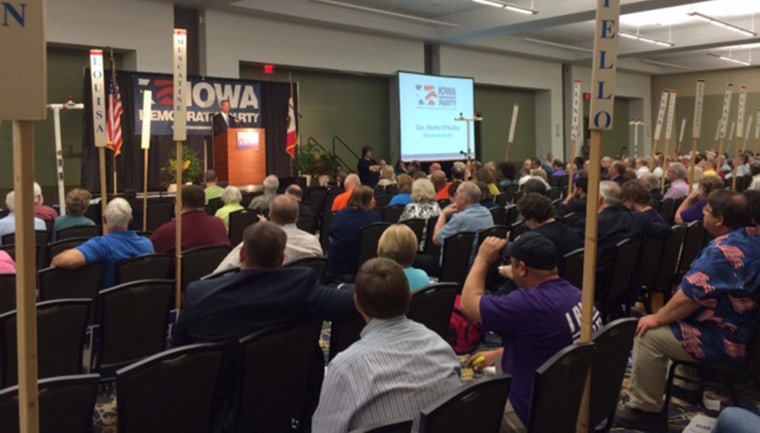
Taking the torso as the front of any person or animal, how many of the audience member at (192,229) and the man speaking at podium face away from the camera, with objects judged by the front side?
1

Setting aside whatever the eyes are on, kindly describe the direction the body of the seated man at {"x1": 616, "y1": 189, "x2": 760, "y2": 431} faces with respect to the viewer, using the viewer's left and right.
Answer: facing to the left of the viewer

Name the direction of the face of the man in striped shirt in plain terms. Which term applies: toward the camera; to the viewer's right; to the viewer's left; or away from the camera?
away from the camera

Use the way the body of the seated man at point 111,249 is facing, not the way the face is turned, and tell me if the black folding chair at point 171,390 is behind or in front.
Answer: behind

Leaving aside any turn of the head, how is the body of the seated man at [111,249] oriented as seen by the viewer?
away from the camera

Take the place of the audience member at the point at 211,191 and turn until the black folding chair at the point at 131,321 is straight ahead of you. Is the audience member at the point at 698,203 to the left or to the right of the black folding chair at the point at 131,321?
left

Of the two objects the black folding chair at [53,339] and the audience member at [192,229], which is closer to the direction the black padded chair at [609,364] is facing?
the audience member

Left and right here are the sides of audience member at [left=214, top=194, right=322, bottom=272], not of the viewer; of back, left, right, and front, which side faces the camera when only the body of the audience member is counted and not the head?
back

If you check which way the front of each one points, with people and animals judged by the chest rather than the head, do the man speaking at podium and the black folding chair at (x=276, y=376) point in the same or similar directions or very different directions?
very different directions

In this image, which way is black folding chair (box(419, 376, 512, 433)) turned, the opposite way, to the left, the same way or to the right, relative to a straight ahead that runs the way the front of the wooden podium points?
the opposite way

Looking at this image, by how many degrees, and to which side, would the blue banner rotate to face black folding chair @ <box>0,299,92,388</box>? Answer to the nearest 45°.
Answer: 0° — it already faces it

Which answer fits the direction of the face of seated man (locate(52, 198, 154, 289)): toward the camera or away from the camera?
away from the camera

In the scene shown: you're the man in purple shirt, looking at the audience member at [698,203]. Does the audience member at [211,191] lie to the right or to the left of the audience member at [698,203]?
left

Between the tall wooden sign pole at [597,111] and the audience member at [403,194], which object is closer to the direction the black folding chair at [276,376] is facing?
the audience member

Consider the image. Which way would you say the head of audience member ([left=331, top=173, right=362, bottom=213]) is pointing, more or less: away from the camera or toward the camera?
away from the camera

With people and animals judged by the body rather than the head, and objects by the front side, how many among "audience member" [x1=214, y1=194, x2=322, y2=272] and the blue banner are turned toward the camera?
1

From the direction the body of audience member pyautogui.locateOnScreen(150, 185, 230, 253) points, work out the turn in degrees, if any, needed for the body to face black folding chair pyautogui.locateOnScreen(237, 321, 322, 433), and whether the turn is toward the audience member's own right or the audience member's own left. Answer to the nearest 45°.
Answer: approximately 180°
